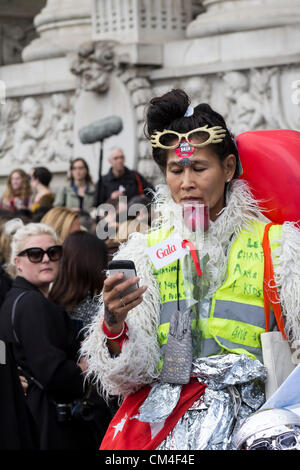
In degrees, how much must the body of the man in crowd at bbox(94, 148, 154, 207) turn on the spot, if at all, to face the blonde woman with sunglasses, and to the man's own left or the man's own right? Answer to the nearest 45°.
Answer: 0° — they already face them

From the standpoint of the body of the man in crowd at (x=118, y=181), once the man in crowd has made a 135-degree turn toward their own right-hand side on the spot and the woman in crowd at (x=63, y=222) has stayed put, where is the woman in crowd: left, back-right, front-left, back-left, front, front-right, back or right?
back-left

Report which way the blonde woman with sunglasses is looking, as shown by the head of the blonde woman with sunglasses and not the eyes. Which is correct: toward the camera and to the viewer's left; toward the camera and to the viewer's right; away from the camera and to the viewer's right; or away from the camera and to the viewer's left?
toward the camera and to the viewer's right

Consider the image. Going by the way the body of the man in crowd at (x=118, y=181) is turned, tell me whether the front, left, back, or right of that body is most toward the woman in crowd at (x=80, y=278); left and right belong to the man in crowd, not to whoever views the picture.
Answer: front
